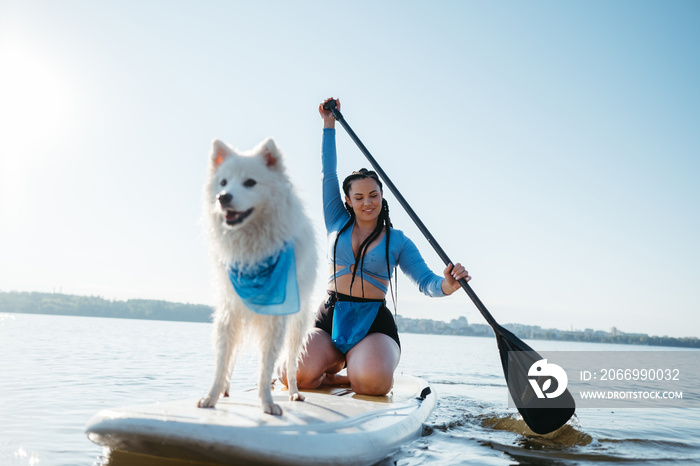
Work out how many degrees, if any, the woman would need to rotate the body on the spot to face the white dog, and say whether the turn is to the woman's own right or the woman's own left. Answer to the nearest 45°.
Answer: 0° — they already face it

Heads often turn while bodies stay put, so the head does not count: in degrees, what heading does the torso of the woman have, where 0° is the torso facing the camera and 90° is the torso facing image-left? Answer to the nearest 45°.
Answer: approximately 0°
